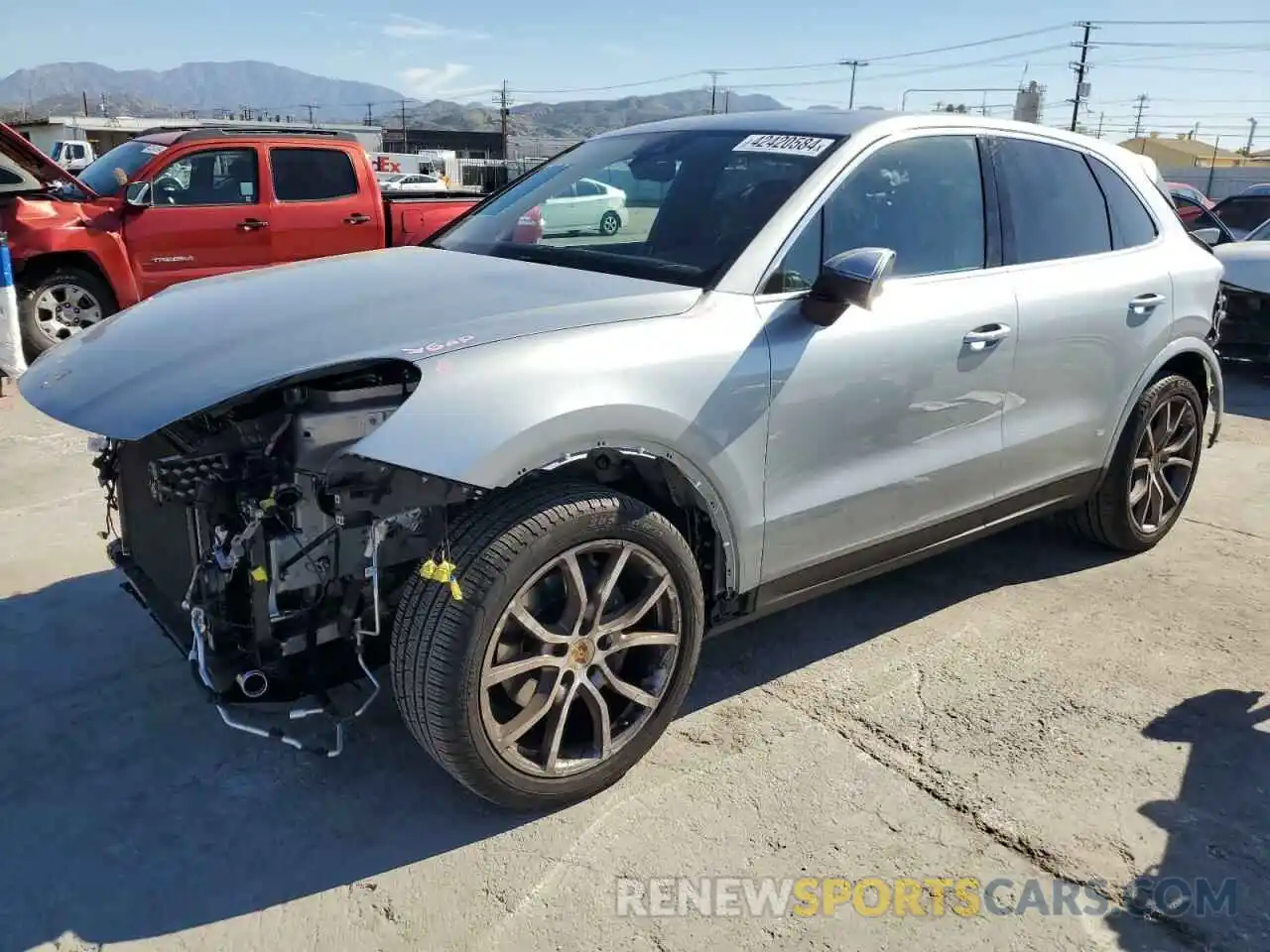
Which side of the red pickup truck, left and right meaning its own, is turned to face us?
left
